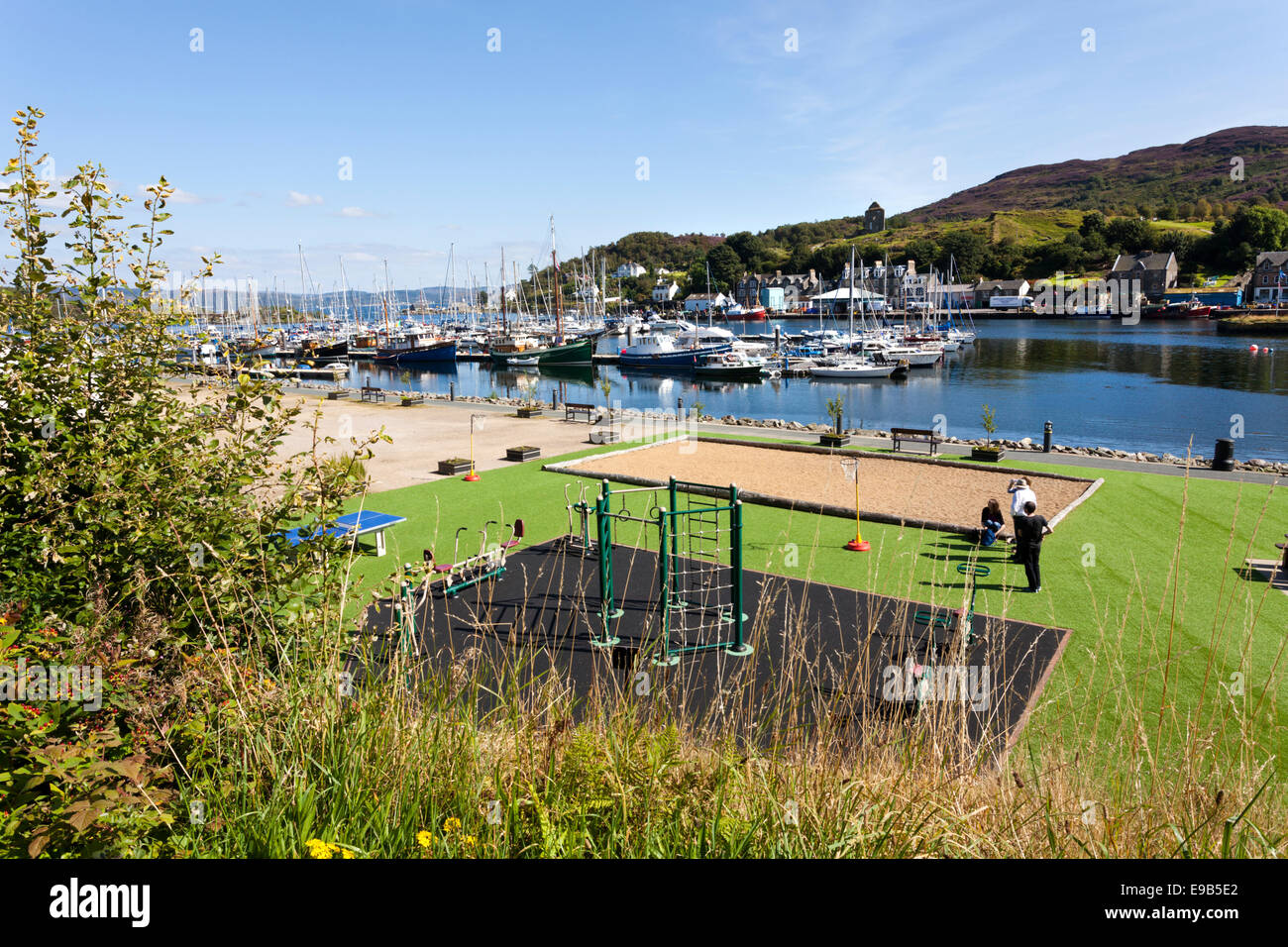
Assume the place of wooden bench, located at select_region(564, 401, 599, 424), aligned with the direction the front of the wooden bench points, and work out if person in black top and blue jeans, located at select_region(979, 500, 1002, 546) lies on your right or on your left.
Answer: on your right

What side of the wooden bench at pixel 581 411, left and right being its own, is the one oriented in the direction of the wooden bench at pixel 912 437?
right

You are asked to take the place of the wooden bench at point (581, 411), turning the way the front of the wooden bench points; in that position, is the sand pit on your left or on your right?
on your right

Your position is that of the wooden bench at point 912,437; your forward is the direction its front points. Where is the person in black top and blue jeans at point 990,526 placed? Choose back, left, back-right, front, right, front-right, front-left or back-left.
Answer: back

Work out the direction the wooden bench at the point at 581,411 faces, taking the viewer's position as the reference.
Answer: facing away from the viewer and to the right of the viewer

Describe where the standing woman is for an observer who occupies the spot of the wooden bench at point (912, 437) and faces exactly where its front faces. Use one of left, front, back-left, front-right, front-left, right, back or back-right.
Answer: back

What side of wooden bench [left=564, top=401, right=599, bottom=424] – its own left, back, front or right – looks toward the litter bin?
right

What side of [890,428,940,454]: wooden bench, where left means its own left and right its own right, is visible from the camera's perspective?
back

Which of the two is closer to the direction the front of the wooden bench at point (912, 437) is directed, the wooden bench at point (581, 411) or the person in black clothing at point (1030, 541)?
the wooden bench
